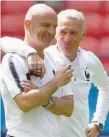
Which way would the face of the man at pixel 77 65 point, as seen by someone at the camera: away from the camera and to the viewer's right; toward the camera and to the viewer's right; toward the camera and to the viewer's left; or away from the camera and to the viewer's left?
toward the camera and to the viewer's left

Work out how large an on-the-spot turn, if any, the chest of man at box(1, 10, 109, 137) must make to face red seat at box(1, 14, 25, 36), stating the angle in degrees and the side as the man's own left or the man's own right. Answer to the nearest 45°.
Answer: approximately 180°

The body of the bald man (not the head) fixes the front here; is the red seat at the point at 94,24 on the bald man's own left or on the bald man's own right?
on the bald man's own left

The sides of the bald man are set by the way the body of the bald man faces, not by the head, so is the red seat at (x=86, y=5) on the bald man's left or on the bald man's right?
on the bald man's left

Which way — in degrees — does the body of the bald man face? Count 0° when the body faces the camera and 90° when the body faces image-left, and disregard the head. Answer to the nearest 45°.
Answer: approximately 315°

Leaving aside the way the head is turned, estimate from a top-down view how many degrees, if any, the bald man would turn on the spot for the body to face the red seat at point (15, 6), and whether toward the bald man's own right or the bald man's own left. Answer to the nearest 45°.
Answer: approximately 135° to the bald man's own left

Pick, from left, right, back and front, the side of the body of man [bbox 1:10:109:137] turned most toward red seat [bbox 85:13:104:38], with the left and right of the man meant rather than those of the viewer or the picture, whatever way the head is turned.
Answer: back

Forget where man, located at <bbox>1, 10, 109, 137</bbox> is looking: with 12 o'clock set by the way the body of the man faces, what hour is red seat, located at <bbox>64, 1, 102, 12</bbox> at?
The red seat is roughly at 6 o'clock from the man.

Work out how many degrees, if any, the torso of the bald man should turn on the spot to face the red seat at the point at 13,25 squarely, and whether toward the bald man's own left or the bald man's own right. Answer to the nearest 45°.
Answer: approximately 135° to the bald man's own left

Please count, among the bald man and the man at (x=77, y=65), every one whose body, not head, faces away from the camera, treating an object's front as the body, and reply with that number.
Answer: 0

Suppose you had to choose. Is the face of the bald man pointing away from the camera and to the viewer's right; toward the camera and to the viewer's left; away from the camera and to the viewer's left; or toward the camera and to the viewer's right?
toward the camera and to the viewer's right

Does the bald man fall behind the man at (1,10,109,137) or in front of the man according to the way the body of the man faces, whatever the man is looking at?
in front

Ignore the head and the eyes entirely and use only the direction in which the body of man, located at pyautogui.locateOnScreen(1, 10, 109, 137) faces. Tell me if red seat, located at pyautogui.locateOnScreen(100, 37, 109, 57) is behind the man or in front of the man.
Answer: behind

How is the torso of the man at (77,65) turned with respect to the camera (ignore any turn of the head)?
toward the camera
